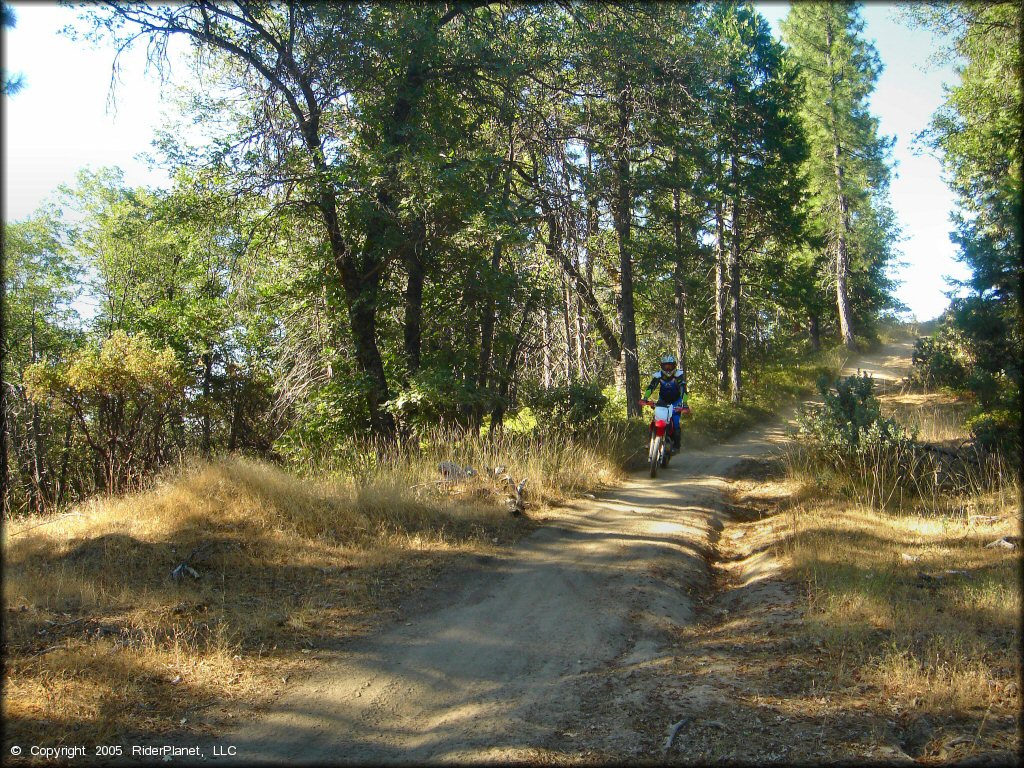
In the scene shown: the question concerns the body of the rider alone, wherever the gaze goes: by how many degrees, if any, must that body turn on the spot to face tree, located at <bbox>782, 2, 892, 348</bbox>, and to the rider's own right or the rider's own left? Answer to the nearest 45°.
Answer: approximately 180°

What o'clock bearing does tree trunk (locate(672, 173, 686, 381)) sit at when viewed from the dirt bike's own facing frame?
The tree trunk is roughly at 6 o'clock from the dirt bike.

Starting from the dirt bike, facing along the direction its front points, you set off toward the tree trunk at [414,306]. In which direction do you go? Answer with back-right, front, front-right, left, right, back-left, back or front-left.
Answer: right

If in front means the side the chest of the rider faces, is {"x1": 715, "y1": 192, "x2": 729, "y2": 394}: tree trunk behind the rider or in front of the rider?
behind

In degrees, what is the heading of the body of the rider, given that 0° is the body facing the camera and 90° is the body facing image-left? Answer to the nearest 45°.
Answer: approximately 0°

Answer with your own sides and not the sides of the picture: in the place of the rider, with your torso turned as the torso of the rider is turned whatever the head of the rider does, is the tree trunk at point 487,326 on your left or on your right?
on your right

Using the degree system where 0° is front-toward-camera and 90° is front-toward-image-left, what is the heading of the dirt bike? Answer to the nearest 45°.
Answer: approximately 0°

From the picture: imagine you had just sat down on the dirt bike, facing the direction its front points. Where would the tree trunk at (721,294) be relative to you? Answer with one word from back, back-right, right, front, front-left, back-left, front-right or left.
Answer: back

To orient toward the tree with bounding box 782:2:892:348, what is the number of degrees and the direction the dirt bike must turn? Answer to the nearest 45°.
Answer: approximately 180°

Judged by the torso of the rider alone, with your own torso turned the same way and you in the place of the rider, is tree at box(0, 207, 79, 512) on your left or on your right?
on your right
